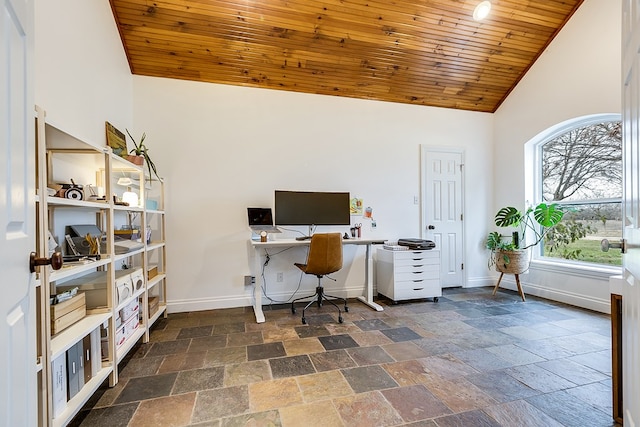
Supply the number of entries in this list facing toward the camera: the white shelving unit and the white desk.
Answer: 1

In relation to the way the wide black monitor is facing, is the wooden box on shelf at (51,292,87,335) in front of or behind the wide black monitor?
in front

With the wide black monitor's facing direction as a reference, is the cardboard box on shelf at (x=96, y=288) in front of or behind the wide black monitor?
in front

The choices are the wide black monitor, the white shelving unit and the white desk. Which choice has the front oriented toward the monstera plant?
the white shelving unit

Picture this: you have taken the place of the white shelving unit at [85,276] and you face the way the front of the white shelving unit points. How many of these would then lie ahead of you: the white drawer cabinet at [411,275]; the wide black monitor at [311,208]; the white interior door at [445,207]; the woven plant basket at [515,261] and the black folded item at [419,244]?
5

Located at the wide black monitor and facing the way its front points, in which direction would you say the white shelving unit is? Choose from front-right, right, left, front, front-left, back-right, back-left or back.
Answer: front-right

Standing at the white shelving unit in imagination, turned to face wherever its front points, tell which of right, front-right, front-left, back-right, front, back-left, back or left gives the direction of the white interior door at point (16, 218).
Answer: right

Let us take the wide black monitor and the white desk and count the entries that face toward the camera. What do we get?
2

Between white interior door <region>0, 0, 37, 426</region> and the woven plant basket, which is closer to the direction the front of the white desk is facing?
the white interior door

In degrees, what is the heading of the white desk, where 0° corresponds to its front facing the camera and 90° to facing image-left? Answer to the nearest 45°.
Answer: approximately 0°

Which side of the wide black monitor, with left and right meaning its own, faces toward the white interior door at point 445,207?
left

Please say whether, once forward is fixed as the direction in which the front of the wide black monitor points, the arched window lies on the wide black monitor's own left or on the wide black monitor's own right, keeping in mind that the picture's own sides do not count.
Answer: on the wide black monitor's own left

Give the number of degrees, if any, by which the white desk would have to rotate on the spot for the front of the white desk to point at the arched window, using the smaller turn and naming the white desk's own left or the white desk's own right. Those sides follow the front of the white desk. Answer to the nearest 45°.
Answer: approximately 90° to the white desk's own left

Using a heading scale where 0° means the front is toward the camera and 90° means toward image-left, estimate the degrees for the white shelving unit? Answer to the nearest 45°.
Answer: approximately 270°

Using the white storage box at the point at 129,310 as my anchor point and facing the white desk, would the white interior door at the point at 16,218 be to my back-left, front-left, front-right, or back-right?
back-right

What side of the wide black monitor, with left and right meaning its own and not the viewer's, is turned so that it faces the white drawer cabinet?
left

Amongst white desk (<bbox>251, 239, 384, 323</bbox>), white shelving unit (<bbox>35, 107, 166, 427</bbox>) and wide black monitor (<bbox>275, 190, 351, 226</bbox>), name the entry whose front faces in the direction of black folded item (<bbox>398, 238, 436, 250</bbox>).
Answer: the white shelving unit
